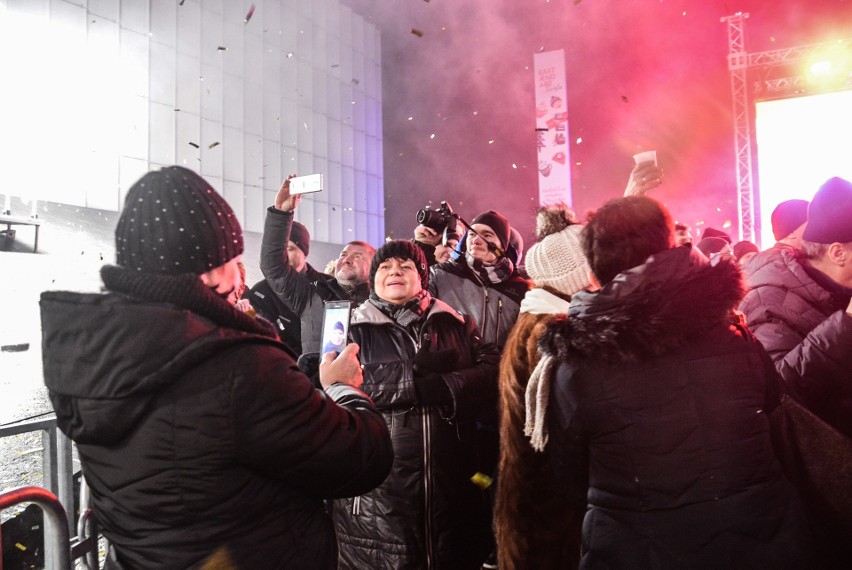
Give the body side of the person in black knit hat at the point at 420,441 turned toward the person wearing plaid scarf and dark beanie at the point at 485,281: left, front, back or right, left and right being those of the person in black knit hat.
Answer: back

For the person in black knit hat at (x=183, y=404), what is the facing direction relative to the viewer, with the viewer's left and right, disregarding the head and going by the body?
facing away from the viewer and to the right of the viewer

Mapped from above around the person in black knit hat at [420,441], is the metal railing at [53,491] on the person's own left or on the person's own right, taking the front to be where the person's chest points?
on the person's own right

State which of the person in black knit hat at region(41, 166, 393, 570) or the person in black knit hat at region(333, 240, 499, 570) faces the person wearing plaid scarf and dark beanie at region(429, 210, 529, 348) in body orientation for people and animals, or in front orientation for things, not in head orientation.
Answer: the person in black knit hat at region(41, 166, 393, 570)

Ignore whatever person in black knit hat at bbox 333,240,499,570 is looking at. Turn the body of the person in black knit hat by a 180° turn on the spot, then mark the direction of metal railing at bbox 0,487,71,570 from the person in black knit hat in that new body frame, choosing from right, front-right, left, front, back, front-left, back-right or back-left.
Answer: back-left

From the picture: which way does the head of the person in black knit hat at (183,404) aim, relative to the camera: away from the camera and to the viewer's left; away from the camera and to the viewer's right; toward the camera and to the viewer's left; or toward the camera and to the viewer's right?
away from the camera and to the viewer's right

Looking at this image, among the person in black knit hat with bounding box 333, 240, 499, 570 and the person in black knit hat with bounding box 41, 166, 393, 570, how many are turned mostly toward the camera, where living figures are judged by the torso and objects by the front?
1

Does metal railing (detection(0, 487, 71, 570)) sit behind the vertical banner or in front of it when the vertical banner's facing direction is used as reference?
in front

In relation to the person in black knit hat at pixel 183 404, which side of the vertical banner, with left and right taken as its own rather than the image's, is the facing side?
front

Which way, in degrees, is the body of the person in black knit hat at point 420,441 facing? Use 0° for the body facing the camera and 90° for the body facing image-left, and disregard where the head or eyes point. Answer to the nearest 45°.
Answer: approximately 0°

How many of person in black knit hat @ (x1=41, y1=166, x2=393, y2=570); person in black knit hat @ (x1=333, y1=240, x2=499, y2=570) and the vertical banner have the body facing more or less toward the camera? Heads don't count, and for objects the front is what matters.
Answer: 2

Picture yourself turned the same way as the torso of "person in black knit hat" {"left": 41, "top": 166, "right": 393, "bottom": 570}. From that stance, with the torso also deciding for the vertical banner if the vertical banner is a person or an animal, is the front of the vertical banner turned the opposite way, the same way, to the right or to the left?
the opposite way

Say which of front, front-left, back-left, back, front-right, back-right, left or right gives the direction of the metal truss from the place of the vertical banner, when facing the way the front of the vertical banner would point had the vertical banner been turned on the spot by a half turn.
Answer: back-right

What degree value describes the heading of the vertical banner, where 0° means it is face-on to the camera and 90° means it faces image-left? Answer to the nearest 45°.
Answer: approximately 0°

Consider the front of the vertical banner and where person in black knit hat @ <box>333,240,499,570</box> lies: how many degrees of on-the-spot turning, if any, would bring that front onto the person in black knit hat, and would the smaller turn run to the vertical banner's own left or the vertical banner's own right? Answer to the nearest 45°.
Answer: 0° — it already faces them

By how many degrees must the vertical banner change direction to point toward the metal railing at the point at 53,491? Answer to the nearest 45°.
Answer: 0° — it already faces it

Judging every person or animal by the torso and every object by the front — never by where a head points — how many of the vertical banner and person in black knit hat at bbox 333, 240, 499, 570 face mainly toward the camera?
2
